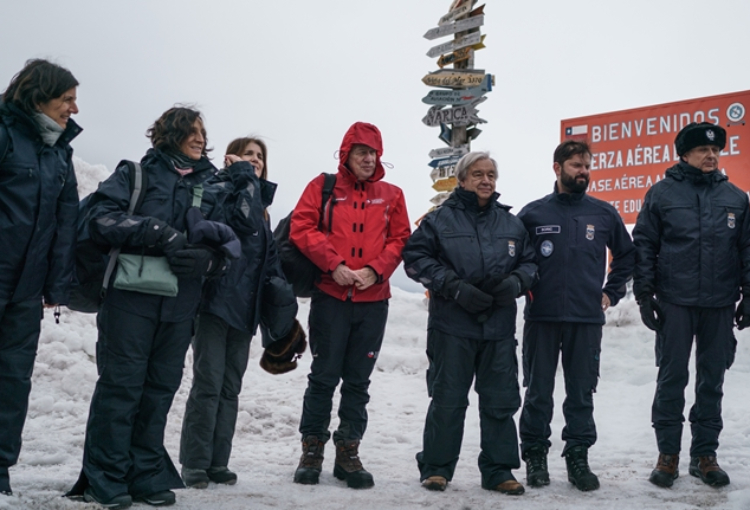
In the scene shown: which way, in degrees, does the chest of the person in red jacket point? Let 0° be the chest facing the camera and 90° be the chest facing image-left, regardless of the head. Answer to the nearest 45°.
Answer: approximately 0°

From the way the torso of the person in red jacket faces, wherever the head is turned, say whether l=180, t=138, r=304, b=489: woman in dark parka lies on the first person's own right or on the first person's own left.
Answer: on the first person's own right

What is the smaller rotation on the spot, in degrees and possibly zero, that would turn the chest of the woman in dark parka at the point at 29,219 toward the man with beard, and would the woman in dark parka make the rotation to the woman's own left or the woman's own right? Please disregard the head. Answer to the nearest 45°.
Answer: approximately 45° to the woman's own left

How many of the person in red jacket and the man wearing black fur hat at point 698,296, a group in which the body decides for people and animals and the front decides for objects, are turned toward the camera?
2

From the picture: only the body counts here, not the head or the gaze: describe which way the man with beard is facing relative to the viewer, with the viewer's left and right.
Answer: facing the viewer

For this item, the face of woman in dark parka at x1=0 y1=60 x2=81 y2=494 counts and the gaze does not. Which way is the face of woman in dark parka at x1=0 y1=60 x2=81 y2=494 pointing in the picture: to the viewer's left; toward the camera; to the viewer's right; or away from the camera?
to the viewer's right

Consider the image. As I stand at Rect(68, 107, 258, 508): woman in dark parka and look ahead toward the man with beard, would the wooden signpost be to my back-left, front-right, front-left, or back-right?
front-left

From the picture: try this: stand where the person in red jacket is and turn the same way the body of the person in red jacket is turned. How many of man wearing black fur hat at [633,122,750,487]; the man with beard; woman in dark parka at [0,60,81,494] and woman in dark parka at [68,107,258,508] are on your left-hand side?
2

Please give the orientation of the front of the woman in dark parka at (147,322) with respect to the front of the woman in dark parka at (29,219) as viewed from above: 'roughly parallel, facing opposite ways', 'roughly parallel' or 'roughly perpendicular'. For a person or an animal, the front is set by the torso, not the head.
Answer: roughly parallel

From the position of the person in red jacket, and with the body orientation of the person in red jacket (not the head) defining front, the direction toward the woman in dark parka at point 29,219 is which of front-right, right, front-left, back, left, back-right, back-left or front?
front-right

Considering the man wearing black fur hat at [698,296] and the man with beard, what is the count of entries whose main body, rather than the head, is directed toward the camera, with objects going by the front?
2

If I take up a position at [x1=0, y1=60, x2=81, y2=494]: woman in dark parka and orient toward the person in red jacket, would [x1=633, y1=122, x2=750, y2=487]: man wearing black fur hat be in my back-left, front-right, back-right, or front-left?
front-right

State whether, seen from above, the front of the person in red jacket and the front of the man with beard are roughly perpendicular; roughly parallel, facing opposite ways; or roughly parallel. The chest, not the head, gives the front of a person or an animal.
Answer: roughly parallel

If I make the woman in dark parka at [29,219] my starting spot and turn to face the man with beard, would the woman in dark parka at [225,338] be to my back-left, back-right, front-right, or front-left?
front-left

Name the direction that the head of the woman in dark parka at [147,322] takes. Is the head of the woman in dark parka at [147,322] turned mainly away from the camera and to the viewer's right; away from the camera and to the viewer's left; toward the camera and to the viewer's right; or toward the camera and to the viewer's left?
toward the camera and to the viewer's right

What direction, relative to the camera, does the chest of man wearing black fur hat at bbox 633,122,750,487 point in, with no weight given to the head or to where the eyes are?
toward the camera
